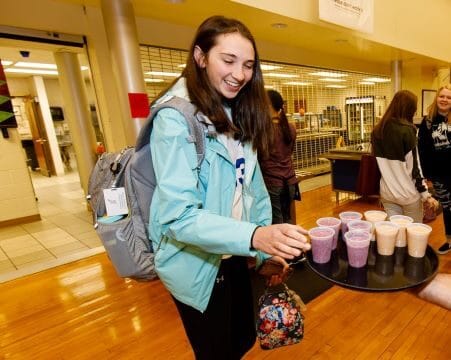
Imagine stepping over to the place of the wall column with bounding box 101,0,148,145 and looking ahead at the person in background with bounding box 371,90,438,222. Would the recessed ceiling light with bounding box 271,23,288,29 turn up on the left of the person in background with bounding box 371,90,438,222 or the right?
left

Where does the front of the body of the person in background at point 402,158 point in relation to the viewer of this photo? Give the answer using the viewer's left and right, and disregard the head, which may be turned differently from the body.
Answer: facing away from the viewer and to the right of the viewer

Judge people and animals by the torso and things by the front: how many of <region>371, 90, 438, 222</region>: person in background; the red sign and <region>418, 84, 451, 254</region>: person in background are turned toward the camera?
2

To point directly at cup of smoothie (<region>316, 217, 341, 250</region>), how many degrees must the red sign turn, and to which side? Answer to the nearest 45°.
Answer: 0° — it already faces it

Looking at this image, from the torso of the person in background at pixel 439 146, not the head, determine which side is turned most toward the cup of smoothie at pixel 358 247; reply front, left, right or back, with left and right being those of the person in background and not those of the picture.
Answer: front

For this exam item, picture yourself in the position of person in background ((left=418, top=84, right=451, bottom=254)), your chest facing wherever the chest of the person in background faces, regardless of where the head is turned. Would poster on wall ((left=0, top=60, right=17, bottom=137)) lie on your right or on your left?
on your right

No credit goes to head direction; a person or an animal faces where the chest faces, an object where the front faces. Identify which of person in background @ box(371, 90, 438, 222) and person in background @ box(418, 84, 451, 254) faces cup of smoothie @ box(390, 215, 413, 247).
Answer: person in background @ box(418, 84, 451, 254)

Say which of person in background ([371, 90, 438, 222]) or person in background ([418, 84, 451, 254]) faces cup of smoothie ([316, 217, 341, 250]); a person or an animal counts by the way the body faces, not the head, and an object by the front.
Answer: person in background ([418, 84, 451, 254])

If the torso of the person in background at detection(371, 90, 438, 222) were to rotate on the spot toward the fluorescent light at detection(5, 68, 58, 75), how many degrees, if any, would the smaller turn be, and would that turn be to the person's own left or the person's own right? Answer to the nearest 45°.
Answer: approximately 135° to the person's own left

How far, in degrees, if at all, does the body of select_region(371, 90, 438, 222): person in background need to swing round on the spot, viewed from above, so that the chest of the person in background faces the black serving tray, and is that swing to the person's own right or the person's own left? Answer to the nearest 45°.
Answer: approximately 135° to the person's own right

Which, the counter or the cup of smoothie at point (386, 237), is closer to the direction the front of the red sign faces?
the cup of smoothie

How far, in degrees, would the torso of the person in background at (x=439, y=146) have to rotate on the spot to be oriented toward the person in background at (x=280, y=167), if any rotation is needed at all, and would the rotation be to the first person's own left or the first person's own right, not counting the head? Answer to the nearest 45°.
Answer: approximately 45° to the first person's own right

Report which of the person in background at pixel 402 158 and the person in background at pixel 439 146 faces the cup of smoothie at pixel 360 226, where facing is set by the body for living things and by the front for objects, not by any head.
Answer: the person in background at pixel 439 146

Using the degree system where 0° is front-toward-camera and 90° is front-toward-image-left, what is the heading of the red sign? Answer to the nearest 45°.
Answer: approximately 0°
